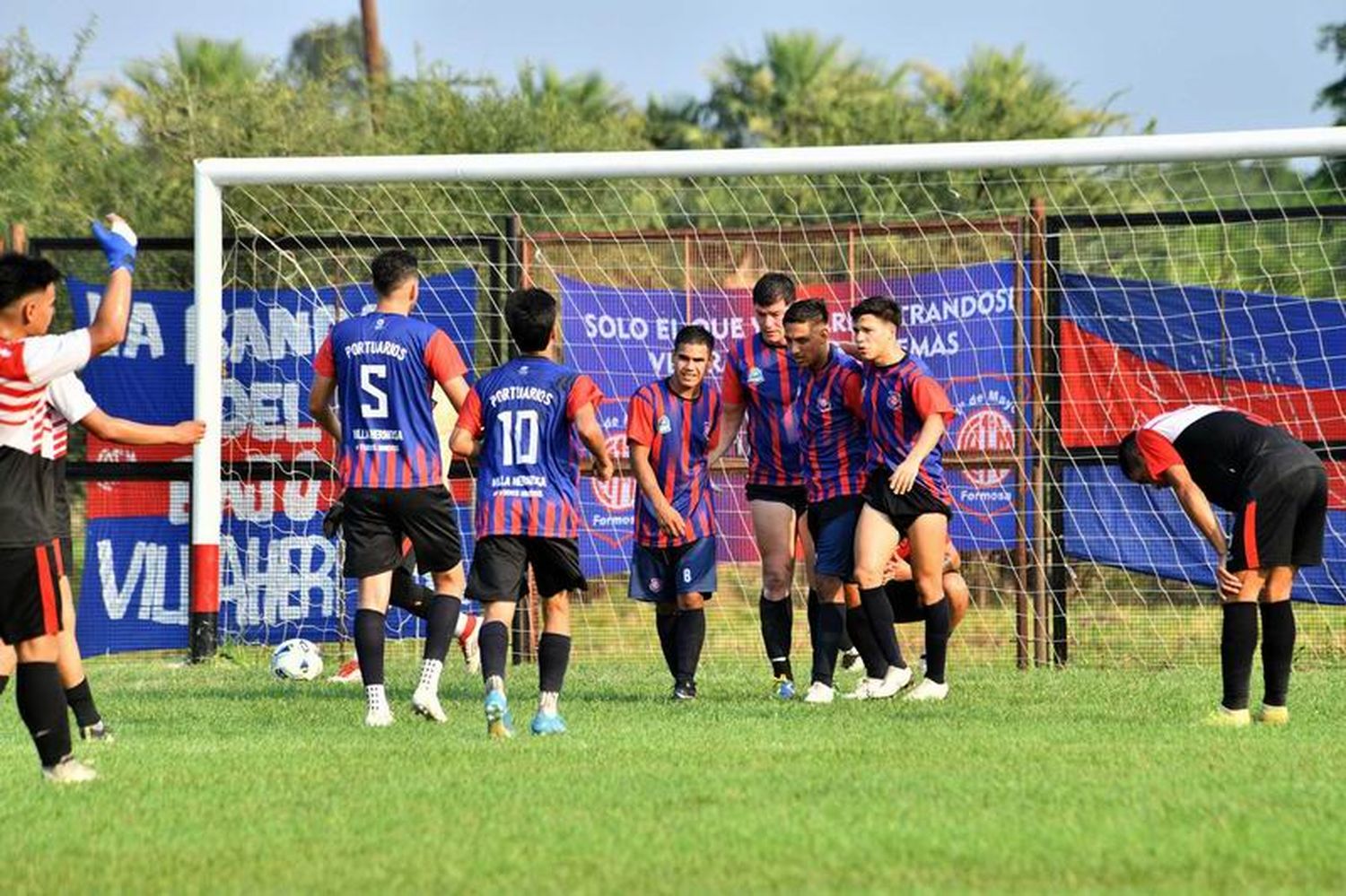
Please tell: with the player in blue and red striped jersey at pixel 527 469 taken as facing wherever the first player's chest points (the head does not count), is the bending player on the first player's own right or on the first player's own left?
on the first player's own right

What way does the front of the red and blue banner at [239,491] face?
toward the camera

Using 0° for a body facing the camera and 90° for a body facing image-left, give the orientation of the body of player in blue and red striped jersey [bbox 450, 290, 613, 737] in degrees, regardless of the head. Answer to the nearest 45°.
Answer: approximately 180°

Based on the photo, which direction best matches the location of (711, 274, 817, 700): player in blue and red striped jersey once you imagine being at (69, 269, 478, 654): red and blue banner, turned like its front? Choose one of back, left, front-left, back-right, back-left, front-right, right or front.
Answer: front-left

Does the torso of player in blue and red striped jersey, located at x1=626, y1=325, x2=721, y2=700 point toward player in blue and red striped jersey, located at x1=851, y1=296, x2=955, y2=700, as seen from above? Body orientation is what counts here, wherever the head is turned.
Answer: no

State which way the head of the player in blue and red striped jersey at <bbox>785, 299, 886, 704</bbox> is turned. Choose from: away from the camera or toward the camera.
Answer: toward the camera

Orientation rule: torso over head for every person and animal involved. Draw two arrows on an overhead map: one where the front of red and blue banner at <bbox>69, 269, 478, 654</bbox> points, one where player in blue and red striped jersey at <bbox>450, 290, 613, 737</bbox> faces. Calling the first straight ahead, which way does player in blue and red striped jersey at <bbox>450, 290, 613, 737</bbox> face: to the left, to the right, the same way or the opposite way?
the opposite way

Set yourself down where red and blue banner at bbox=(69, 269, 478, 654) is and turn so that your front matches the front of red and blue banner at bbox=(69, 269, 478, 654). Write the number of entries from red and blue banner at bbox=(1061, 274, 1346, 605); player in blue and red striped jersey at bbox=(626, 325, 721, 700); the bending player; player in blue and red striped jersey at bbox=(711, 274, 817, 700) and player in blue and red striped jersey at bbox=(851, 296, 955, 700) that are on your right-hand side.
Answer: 0

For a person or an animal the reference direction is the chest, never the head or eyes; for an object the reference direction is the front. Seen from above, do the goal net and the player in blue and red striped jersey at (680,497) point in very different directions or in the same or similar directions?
same or similar directions

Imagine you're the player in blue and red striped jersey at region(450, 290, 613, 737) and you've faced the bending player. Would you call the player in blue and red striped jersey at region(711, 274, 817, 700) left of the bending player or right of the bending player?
left

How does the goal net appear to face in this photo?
toward the camera

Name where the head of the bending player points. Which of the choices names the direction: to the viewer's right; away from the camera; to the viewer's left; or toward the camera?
to the viewer's left

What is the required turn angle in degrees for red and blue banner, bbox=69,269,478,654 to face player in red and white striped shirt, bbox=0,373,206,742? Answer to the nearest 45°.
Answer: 0° — it already faces them

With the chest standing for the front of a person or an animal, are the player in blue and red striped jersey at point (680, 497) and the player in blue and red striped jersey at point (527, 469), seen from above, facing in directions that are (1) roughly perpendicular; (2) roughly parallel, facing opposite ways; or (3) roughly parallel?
roughly parallel, facing opposite ways

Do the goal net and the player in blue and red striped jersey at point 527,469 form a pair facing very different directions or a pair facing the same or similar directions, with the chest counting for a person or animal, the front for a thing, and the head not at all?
very different directions
